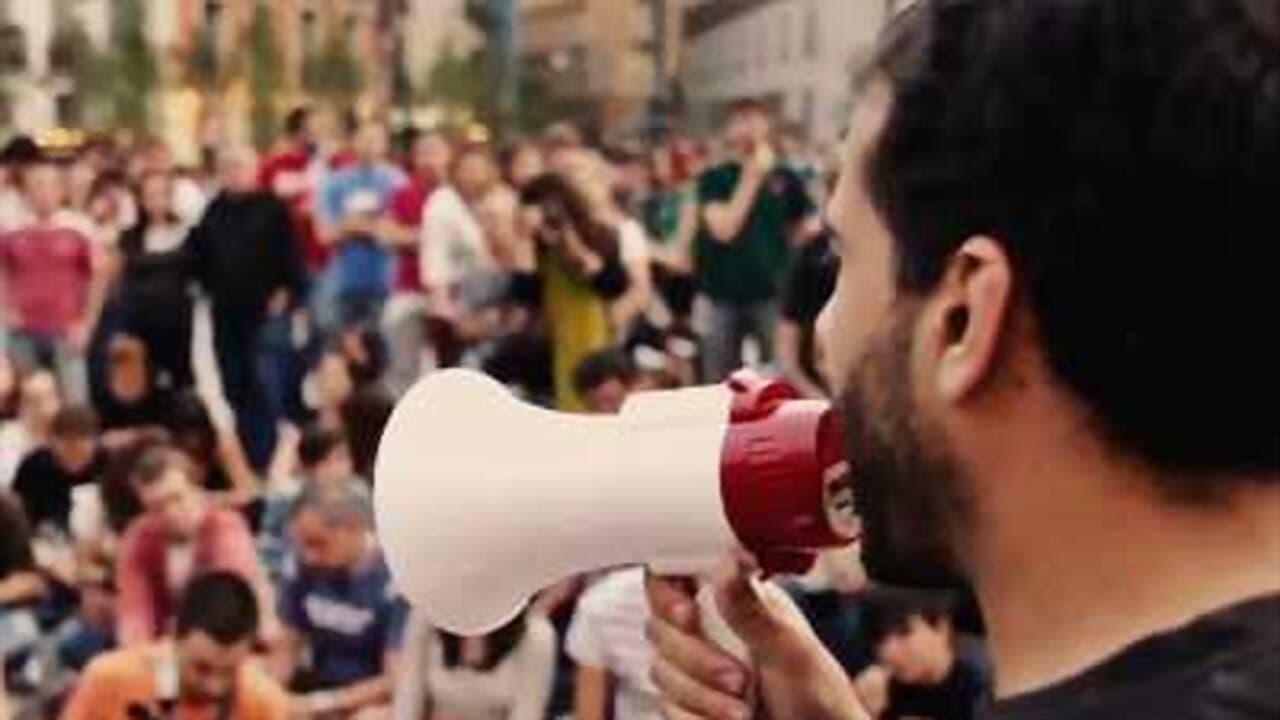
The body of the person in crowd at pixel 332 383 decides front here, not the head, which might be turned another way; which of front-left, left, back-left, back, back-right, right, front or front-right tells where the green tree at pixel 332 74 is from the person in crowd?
back

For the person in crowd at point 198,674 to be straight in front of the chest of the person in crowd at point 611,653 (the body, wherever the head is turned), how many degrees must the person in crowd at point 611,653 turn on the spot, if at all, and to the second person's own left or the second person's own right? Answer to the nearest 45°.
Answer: approximately 90° to the second person's own right

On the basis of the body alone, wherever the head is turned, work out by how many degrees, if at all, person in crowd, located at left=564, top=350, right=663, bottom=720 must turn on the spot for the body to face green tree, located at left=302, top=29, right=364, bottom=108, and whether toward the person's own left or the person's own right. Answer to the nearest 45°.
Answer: approximately 180°

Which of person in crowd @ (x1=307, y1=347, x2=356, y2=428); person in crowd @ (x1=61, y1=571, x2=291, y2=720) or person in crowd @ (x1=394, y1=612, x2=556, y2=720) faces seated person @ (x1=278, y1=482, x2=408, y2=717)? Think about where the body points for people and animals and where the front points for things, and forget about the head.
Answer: person in crowd @ (x1=307, y1=347, x2=356, y2=428)

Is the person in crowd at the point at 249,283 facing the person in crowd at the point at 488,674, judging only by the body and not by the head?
yes

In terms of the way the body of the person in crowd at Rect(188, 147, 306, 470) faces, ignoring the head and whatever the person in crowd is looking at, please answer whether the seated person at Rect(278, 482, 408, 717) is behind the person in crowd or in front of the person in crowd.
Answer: in front

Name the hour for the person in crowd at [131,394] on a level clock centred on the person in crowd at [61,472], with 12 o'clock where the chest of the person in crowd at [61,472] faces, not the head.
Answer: the person in crowd at [131,394] is roughly at 8 o'clock from the person in crowd at [61,472].

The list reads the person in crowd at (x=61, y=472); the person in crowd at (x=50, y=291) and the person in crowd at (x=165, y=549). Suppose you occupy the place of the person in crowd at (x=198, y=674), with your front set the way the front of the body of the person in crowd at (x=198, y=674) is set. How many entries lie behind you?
3
